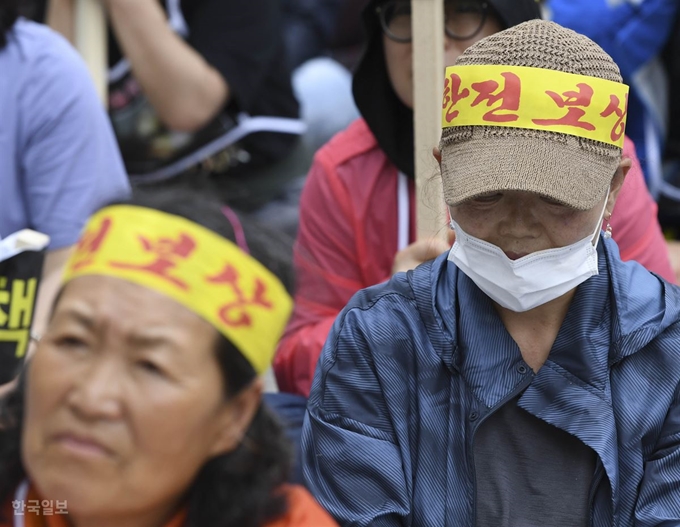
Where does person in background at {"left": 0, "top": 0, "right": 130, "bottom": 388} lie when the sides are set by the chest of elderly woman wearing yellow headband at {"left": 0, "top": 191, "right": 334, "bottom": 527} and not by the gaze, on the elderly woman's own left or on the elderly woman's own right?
on the elderly woman's own right

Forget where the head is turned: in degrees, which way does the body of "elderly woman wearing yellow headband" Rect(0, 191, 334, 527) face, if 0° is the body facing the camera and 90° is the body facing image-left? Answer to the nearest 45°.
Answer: approximately 45°

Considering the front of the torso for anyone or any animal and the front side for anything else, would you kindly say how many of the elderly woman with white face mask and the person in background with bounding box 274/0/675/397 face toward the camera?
2

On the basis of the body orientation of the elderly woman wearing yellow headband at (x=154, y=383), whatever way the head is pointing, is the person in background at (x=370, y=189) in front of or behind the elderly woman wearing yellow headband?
behind

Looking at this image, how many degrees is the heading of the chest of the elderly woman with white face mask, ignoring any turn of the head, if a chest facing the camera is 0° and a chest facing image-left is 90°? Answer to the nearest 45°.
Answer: approximately 0°

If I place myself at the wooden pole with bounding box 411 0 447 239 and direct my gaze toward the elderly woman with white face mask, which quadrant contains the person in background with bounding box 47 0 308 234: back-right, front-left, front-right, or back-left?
back-right

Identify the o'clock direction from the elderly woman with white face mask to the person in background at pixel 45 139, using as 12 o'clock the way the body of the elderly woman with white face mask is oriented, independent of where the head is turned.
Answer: The person in background is roughly at 4 o'clock from the elderly woman with white face mask.

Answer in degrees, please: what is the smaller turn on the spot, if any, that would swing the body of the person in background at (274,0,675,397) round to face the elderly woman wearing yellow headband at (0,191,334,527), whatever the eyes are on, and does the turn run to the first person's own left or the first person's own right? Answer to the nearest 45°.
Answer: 0° — they already face them
